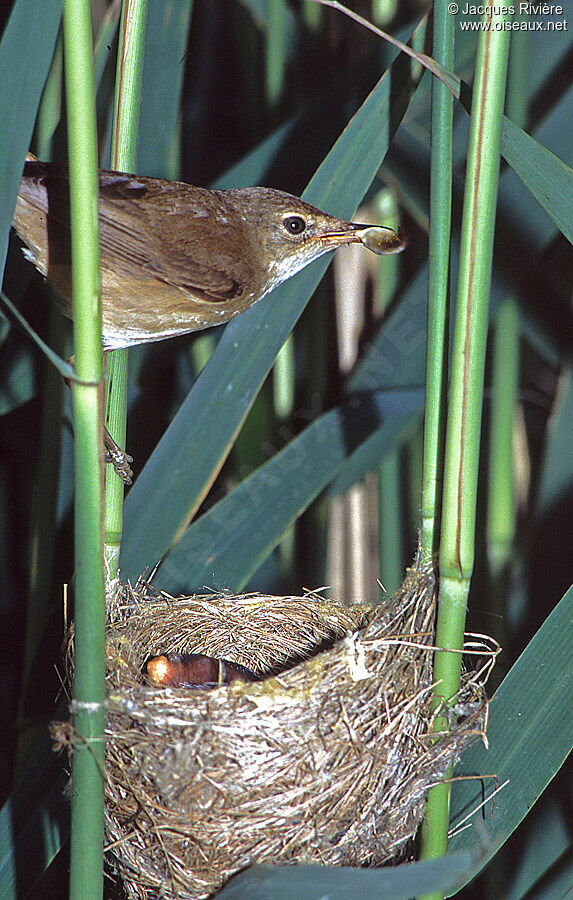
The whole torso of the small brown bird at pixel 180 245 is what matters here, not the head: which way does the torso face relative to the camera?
to the viewer's right
